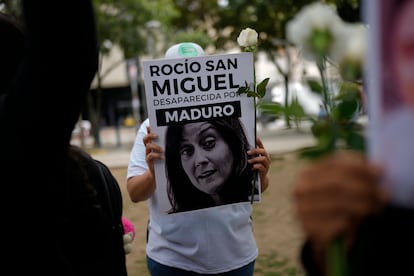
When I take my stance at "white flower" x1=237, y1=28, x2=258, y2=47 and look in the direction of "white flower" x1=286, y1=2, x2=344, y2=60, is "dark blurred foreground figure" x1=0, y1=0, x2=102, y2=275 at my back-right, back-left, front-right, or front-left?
front-right

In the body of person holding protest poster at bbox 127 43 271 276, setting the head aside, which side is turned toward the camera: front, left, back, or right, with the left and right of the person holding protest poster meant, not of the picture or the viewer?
front

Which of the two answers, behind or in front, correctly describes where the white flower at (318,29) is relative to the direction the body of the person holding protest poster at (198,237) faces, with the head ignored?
in front

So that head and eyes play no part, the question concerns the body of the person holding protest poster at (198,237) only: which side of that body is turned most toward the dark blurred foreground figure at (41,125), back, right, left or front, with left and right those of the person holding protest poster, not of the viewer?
front

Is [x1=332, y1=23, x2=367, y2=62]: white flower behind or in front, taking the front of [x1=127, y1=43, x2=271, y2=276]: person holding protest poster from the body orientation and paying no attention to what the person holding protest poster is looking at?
in front

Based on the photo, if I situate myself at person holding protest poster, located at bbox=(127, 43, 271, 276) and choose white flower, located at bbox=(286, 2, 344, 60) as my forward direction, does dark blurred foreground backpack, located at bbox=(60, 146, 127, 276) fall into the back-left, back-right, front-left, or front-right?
front-right
